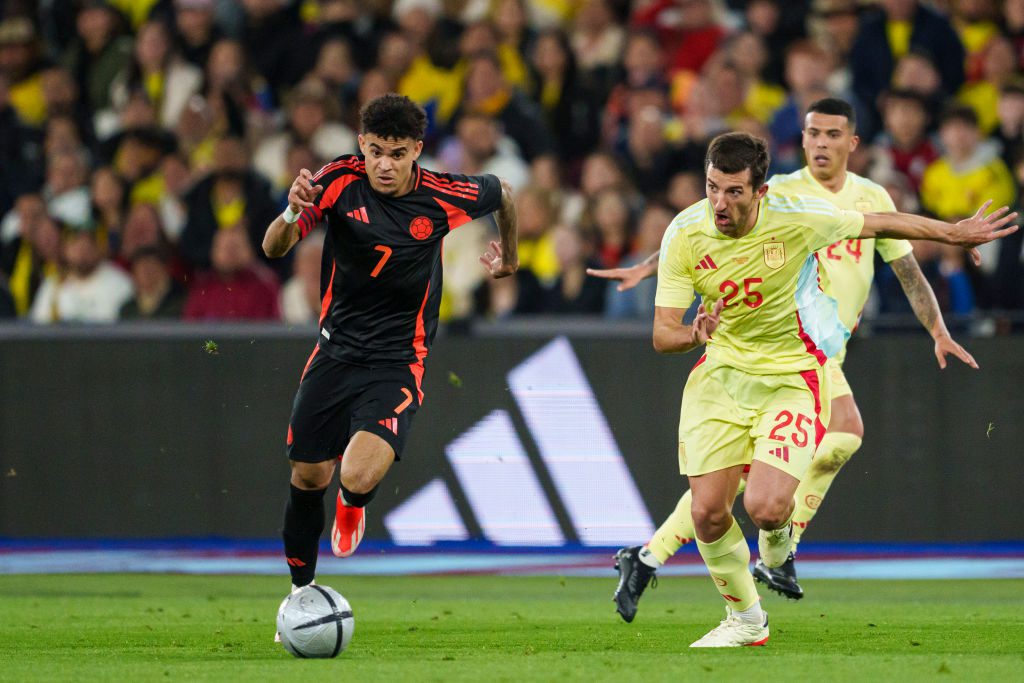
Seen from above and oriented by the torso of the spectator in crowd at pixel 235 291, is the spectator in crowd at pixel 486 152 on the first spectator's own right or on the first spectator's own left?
on the first spectator's own left

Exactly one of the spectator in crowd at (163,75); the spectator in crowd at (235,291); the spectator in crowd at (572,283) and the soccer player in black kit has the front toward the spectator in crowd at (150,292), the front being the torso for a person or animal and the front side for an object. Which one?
the spectator in crowd at (163,75)

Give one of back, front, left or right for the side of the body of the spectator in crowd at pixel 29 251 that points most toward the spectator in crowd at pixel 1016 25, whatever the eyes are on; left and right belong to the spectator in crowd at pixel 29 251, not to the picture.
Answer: left

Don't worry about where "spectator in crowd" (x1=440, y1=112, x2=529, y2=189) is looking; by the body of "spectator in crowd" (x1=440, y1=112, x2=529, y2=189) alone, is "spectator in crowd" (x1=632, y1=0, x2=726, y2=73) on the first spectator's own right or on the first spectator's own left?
on the first spectator's own left
